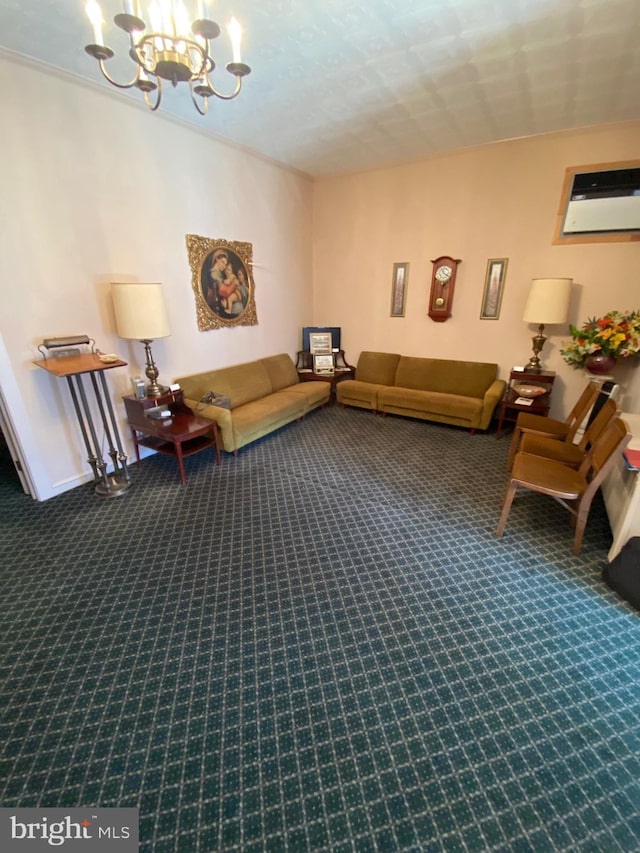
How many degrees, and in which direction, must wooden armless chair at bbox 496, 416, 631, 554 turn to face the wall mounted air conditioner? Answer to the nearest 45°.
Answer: approximately 90° to its right

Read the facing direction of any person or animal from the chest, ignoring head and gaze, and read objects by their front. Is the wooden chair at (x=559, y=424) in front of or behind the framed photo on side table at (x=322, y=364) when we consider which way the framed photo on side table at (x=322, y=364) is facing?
in front

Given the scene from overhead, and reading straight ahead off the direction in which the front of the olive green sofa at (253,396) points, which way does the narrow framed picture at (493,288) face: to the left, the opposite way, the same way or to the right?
to the right

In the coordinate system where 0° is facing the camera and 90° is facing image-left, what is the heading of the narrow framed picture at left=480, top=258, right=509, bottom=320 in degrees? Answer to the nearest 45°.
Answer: approximately 0°

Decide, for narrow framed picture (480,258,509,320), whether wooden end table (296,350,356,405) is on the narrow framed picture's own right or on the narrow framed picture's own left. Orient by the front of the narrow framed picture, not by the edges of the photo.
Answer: on the narrow framed picture's own right

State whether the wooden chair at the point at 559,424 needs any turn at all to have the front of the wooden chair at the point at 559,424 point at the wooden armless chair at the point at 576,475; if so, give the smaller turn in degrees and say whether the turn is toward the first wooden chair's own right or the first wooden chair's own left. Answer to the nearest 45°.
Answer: approximately 90° to the first wooden chair's own left

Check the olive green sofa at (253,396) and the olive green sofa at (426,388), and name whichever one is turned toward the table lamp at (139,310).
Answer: the olive green sofa at (426,388)

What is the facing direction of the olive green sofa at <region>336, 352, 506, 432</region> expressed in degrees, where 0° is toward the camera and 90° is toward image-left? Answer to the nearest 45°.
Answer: approximately 45°

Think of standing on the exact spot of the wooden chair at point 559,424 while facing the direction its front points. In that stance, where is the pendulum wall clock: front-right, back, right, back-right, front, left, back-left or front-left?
front-right

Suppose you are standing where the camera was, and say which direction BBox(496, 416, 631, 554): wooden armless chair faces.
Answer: facing to the left of the viewer

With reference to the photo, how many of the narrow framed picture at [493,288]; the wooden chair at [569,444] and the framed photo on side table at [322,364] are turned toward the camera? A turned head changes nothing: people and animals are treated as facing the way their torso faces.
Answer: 2

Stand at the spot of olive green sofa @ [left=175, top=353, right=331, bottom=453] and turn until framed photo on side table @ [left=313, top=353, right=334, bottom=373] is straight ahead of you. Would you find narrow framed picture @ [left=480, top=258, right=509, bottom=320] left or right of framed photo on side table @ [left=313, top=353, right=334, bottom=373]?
right

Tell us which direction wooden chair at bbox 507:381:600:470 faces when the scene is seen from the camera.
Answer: facing to the left of the viewer
